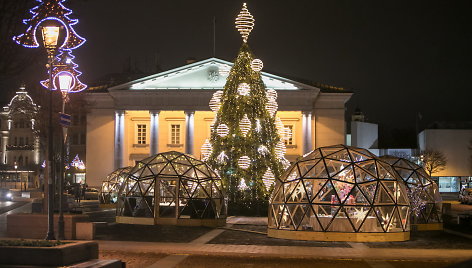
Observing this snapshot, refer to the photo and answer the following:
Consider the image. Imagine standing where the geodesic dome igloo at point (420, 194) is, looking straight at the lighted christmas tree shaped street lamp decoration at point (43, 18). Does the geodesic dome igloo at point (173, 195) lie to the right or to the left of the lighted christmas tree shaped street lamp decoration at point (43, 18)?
right

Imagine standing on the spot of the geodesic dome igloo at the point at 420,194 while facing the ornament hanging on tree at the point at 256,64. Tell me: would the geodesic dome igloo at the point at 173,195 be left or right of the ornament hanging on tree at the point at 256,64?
left

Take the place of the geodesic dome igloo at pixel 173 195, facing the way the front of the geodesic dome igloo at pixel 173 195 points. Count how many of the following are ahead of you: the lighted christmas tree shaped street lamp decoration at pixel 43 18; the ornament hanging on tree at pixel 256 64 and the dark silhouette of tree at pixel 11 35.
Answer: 2

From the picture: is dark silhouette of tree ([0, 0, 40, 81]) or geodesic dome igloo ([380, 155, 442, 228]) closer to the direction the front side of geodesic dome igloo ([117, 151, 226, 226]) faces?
the dark silhouette of tree

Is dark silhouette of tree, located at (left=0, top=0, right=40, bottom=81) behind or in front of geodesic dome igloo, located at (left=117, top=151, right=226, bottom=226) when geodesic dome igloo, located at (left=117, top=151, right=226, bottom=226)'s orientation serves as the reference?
in front

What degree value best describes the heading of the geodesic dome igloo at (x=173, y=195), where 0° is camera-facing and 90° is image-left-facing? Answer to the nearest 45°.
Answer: approximately 0°

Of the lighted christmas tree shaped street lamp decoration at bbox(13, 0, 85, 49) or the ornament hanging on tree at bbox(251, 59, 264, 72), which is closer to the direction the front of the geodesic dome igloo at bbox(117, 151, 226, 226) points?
the lighted christmas tree shaped street lamp decoration

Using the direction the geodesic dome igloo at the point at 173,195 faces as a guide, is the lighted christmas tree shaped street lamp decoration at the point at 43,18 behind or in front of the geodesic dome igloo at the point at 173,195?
in front

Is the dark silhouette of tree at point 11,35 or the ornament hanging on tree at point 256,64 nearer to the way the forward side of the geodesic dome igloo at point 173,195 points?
the dark silhouette of tree

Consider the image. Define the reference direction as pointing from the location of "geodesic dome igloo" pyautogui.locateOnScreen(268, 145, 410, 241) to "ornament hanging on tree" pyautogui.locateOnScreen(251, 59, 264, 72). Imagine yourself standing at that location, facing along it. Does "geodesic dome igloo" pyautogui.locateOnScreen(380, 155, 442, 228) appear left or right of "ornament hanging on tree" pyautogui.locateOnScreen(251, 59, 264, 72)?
right

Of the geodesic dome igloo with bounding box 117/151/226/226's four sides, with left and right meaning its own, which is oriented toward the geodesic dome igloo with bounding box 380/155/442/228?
left

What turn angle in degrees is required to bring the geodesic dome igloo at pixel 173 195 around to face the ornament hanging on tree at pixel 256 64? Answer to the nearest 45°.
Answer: approximately 135° to its left
